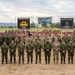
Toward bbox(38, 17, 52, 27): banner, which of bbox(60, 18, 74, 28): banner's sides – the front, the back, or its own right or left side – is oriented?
right

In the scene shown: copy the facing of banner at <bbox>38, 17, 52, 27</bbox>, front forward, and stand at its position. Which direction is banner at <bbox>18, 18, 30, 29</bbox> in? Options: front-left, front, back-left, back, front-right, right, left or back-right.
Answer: right

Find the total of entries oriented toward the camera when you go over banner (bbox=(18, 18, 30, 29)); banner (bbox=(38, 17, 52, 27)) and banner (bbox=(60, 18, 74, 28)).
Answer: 3

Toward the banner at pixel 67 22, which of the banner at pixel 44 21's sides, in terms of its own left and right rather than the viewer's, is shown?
left

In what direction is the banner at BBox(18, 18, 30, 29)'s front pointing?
toward the camera

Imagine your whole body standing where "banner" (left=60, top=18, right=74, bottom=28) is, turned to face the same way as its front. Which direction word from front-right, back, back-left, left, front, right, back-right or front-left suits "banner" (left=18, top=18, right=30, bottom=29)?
right

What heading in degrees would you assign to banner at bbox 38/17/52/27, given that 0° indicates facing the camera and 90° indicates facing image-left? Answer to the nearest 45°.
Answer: approximately 0°

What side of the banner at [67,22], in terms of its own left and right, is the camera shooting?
front

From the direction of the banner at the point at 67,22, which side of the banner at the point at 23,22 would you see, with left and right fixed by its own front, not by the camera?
left
